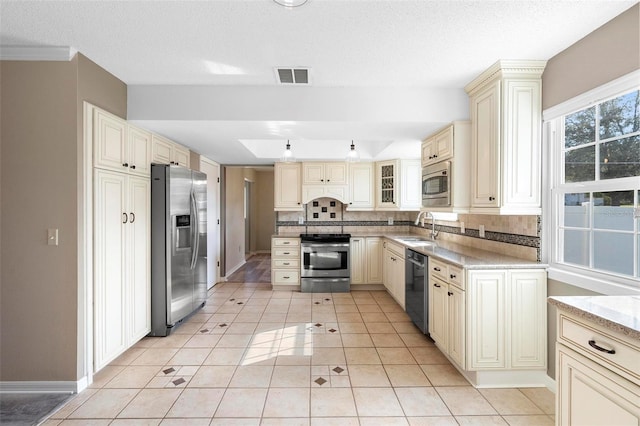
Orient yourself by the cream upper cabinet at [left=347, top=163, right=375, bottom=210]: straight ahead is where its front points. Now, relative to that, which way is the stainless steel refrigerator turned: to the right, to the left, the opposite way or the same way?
to the left

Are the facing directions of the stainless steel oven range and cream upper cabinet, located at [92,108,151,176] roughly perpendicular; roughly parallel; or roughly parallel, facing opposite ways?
roughly perpendicular

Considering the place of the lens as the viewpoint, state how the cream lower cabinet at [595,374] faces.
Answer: facing the viewer and to the left of the viewer

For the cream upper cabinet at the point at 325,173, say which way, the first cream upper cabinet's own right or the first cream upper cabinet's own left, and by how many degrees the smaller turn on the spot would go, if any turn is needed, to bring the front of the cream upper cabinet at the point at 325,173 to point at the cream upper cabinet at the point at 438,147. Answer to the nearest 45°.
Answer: approximately 45° to the first cream upper cabinet's own left

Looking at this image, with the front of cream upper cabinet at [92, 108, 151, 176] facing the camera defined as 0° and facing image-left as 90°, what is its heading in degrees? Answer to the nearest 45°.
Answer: approximately 315°

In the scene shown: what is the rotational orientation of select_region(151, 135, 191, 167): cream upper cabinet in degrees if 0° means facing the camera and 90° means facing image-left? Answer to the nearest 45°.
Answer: approximately 315°

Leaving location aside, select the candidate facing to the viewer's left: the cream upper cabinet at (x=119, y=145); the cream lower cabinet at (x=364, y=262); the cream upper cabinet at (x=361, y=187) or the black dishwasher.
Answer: the black dishwasher

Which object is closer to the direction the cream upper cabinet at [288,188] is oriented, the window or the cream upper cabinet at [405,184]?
the window

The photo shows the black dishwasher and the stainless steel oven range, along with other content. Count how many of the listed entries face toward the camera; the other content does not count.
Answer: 1

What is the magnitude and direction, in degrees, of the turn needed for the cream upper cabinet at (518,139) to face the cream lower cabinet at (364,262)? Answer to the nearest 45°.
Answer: approximately 90° to its right

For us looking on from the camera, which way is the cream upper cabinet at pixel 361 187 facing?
facing the viewer

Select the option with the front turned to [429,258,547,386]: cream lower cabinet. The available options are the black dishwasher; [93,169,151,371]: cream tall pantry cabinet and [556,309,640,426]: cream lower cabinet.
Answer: [93,169,151,371]: cream tall pantry cabinet

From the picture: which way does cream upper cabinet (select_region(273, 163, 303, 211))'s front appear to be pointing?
toward the camera

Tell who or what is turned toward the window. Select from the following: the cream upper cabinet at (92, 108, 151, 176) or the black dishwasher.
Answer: the cream upper cabinet

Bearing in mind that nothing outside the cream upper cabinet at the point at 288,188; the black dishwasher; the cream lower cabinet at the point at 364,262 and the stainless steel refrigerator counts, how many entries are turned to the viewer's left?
1

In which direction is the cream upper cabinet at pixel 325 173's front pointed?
toward the camera

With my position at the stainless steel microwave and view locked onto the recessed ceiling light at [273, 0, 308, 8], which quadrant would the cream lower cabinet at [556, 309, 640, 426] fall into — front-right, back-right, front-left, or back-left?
front-left
